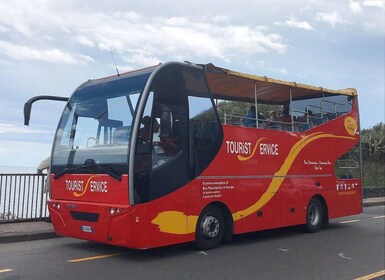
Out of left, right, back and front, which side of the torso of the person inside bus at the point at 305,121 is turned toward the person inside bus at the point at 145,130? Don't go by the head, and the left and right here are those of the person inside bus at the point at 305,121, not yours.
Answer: front

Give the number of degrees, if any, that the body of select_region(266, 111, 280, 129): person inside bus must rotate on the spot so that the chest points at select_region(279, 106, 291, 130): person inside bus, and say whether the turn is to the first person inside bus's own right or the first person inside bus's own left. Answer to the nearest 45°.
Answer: approximately 180°

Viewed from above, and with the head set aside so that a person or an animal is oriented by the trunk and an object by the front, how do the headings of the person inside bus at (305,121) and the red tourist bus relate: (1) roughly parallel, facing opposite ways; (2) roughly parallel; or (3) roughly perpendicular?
roughly parallel

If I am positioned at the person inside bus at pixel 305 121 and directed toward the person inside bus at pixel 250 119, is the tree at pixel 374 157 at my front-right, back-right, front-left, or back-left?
back-right

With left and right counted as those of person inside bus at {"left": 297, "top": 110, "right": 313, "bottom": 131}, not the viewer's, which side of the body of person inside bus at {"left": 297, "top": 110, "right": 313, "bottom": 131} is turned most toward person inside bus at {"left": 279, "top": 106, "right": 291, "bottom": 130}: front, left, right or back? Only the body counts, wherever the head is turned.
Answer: front

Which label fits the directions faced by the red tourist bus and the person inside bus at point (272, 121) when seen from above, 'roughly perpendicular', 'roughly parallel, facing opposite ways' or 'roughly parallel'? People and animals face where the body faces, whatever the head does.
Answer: roughly parallel

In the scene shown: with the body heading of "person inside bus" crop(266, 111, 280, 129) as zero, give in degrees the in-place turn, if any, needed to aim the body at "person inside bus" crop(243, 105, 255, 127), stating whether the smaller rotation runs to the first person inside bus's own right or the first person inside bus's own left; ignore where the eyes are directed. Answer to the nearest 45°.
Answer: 0° — they already face them

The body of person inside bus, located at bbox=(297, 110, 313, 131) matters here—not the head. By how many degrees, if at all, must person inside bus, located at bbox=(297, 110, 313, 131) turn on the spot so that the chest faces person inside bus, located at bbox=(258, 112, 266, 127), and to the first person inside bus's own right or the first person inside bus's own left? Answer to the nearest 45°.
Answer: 0° — they already face them

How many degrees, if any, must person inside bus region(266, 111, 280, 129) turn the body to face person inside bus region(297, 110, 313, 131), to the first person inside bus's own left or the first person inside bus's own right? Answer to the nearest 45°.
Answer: approximately 180°

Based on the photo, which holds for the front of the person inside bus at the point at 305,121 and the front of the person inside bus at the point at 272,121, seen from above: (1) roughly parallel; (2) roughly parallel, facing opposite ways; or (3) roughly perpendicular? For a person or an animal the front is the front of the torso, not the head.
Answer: roughly parallel

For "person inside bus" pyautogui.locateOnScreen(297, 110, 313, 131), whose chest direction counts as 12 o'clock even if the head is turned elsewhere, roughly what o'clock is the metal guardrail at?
The metal guardrail is roughly at 1 o'clock from the person inside bus.

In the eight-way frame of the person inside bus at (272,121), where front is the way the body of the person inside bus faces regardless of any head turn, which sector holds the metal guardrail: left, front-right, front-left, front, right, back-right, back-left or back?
front-right

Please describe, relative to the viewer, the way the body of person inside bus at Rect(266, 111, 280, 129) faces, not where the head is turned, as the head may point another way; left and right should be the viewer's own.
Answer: facing the viewer and to the left of the viewer

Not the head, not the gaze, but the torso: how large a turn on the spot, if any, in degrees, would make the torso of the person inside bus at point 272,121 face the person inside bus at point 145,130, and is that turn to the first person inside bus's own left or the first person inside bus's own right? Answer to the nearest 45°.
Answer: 0° — they already face them

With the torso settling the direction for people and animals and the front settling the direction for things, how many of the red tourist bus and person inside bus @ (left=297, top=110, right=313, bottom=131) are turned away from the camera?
0
